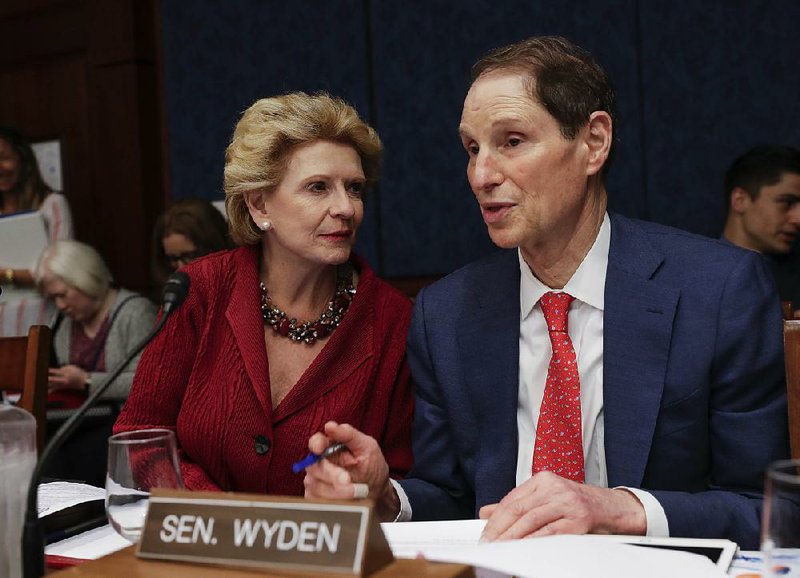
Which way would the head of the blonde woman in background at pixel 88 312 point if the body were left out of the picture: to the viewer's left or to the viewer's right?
to the viewer's left

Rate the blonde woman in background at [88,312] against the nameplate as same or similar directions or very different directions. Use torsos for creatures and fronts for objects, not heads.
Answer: same or similar directions

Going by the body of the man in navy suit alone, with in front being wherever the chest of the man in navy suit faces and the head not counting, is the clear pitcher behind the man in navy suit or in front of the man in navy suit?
in front

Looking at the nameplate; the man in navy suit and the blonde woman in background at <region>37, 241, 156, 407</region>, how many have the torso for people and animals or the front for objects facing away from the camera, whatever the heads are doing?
0

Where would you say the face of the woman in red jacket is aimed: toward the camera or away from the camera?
toward the camera

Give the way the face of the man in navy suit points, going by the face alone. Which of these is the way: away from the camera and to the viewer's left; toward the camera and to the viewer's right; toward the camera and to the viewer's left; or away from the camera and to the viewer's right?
toward the camera and to the viewer's left

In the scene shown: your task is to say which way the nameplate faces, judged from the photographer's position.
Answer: facing the viewer and to the left of the viewer

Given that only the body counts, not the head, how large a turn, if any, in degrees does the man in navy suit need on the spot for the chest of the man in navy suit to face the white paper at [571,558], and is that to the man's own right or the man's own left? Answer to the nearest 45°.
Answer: approximately 45° to the man's own left

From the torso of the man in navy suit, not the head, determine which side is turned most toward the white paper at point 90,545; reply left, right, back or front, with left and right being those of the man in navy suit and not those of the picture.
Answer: front
